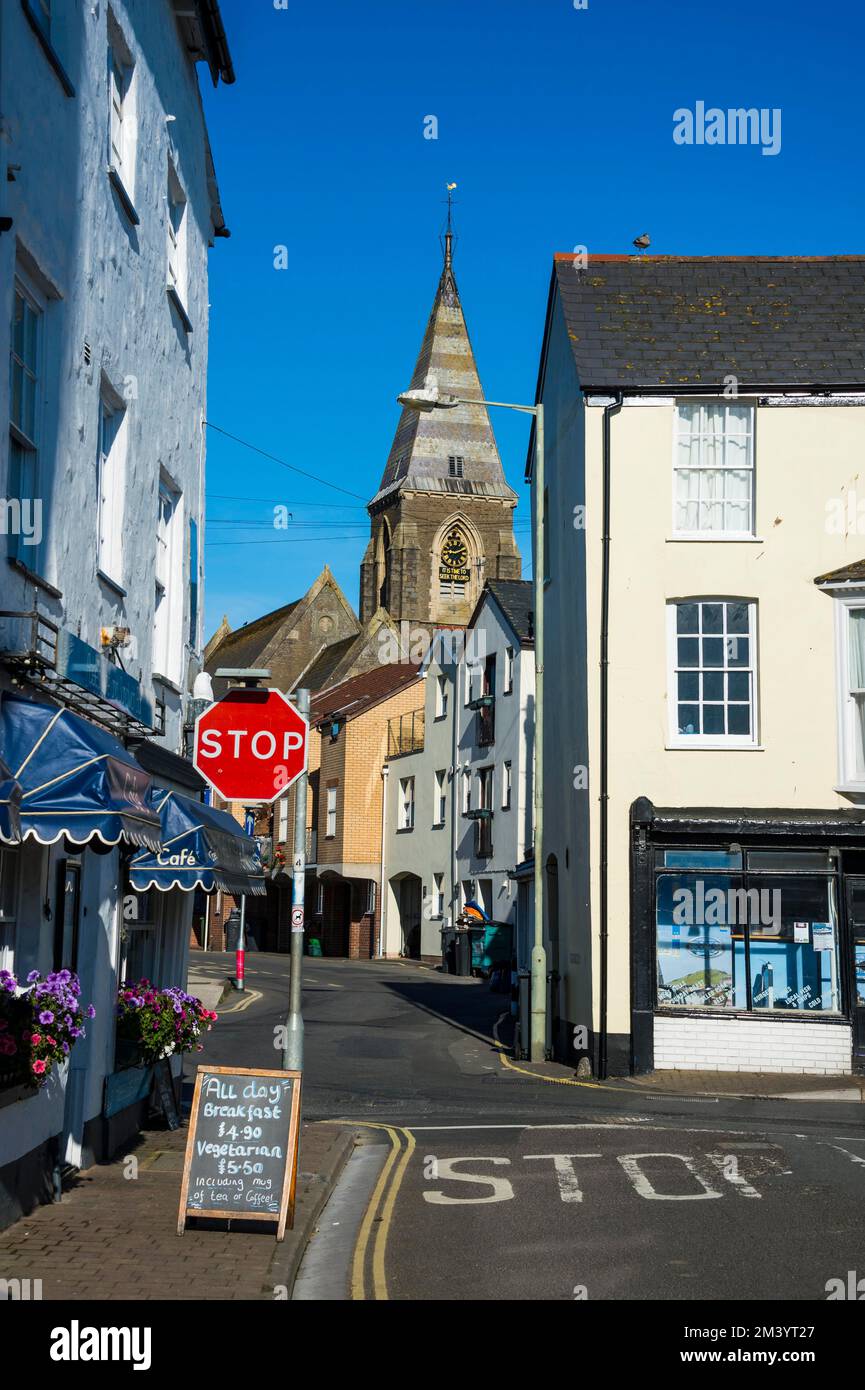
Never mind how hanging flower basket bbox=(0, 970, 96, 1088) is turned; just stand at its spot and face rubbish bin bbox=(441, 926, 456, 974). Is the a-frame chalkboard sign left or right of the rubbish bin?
right

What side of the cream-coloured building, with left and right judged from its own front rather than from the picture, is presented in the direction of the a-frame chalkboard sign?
front

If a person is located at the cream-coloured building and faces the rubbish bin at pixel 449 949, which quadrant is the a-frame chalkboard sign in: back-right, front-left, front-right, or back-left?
back-left

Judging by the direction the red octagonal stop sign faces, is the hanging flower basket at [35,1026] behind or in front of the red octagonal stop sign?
in front

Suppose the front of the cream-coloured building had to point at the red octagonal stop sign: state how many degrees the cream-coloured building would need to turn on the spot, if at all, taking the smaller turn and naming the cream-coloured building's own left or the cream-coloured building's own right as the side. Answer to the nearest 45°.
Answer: approximately 45° to the cream-coloured building's own right

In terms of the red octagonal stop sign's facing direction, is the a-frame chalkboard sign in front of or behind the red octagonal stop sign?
in front

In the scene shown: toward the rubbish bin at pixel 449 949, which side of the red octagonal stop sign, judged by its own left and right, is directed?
back

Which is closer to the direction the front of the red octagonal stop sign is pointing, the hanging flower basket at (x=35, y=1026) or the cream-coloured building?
the hanging flower basket

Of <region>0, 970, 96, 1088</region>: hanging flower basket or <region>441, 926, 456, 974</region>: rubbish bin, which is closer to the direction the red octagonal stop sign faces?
the hanging flower basket

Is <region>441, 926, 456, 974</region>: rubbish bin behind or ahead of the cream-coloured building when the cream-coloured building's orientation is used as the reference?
behind

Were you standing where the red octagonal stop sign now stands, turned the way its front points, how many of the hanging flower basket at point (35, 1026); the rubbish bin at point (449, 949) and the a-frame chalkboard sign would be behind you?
1

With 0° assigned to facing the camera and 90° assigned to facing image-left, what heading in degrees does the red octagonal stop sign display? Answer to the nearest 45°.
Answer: approximately 0°

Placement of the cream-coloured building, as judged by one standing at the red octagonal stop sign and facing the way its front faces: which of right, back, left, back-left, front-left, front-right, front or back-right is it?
back-left

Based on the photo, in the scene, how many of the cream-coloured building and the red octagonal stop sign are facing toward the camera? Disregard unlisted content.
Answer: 2
